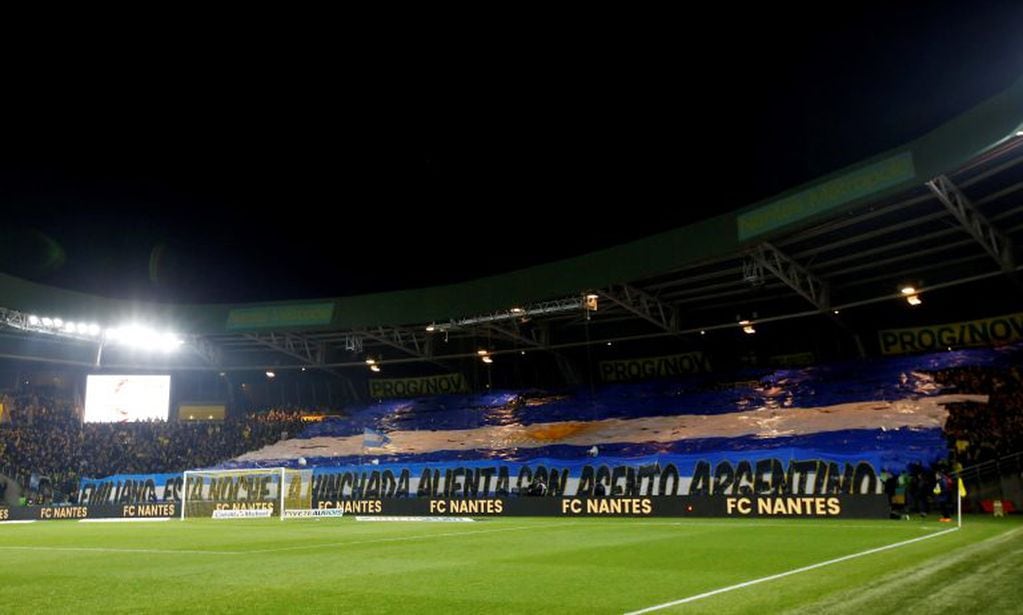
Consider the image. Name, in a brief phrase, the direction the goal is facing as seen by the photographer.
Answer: facing the viewer and to the left of the viewer

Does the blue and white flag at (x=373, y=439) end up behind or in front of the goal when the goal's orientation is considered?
behind
